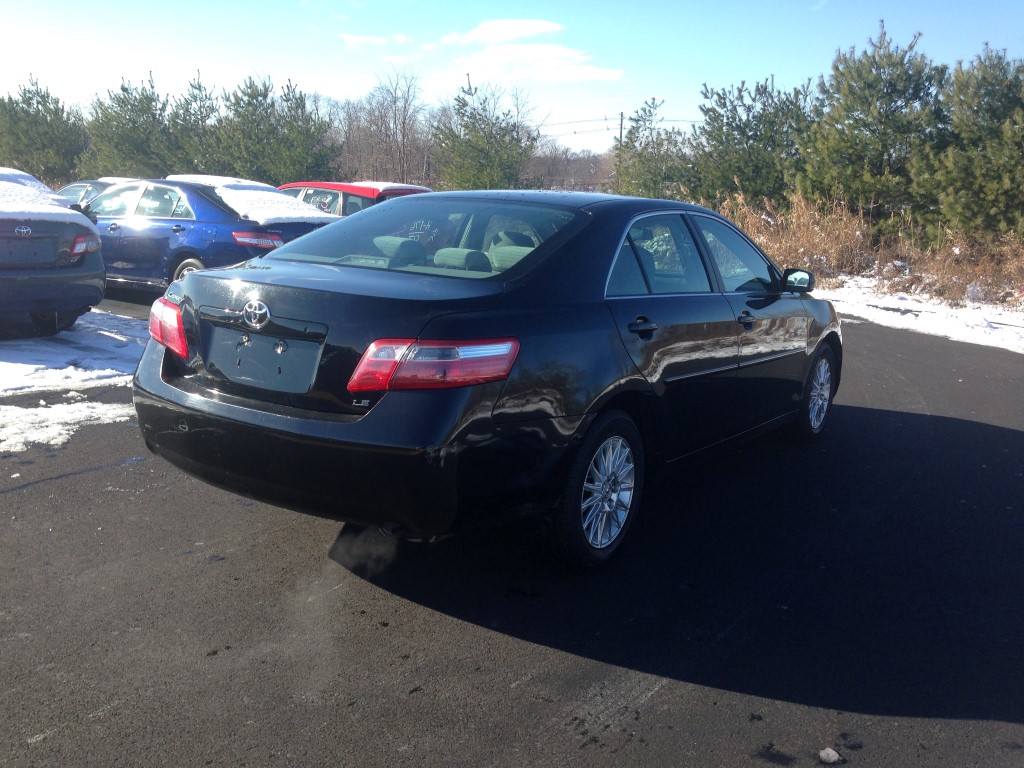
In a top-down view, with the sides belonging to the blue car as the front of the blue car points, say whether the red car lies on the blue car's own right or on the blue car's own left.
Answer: on the blue car's own right

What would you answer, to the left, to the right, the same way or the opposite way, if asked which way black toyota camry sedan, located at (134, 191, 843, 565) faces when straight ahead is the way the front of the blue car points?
to the right

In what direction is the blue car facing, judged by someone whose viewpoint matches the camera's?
facing away from the viewer and to the left of the viewer

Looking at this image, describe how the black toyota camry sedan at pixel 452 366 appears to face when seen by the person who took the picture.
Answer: facing away from the viewer and to the right of the viewer

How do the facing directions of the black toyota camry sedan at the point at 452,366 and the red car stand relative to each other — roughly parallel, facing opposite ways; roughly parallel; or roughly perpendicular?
roughly perpendicular

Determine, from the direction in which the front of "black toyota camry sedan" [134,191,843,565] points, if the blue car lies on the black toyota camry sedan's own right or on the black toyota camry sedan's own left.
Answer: on the black toyota camry sedan's own left

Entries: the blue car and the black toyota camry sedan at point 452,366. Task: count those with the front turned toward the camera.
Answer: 0

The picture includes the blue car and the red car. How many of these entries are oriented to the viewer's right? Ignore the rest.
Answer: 0

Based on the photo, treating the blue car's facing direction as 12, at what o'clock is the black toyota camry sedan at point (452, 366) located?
The black toyota camry sedan is roughly at 7 o'clock from the blue car.

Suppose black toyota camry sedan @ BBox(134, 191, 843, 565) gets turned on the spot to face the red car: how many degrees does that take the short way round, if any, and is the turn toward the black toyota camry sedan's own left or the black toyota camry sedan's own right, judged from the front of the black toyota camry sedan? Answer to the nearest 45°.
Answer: approximately 45° to the black toyota camry sedan's own left

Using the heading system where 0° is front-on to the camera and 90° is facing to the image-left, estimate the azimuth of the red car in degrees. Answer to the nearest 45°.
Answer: approximately 135°

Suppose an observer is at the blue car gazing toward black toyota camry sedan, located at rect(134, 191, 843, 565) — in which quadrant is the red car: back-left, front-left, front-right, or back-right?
back-left
